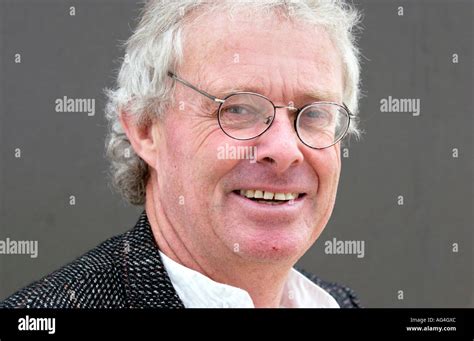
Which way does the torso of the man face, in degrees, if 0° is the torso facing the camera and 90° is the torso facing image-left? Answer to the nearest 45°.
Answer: approximately 315°
